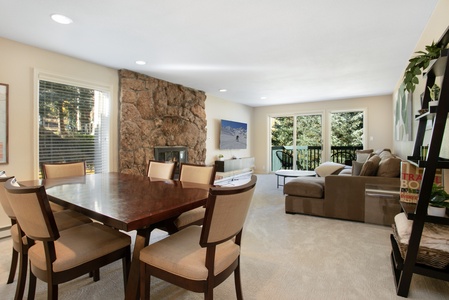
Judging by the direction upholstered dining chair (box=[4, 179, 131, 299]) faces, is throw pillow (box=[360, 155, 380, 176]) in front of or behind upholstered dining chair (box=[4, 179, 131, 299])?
in front

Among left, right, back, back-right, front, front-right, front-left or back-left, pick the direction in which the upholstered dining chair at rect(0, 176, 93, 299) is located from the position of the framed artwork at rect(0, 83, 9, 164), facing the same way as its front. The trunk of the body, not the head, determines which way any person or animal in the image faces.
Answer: front-right

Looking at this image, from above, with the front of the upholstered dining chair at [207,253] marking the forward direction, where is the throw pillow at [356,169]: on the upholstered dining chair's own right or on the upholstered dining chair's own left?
on the upholstered dining chair's own right

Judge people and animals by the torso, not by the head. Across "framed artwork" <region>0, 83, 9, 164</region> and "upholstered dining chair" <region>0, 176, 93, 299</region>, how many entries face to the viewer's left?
0

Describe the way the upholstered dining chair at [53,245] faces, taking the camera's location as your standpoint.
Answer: facing away from the viewer and to the right of the viewer

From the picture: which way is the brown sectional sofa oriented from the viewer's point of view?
to the viewer's left

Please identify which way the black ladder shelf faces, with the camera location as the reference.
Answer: facing to the left of the viewer

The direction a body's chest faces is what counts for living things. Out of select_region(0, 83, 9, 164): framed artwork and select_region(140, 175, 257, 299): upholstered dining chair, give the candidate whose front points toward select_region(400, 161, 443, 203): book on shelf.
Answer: the framed artwork

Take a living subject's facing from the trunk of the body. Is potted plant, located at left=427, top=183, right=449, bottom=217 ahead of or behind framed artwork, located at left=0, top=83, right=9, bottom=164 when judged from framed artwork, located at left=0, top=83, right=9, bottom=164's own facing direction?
ahead

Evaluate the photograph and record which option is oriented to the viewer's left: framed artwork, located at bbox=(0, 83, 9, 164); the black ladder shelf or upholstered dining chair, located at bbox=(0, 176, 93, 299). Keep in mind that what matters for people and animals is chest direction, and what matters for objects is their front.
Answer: the black ladder shelf

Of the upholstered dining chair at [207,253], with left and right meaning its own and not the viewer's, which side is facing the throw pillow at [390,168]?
right

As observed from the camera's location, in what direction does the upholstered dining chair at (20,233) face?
facing away from the viewer and to the right of the viewer

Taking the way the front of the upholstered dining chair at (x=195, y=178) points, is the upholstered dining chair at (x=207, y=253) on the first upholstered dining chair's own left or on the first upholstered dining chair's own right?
on the first upholstered dining chair's own left

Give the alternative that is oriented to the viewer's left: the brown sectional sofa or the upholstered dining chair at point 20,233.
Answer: the brown sectional sofa
